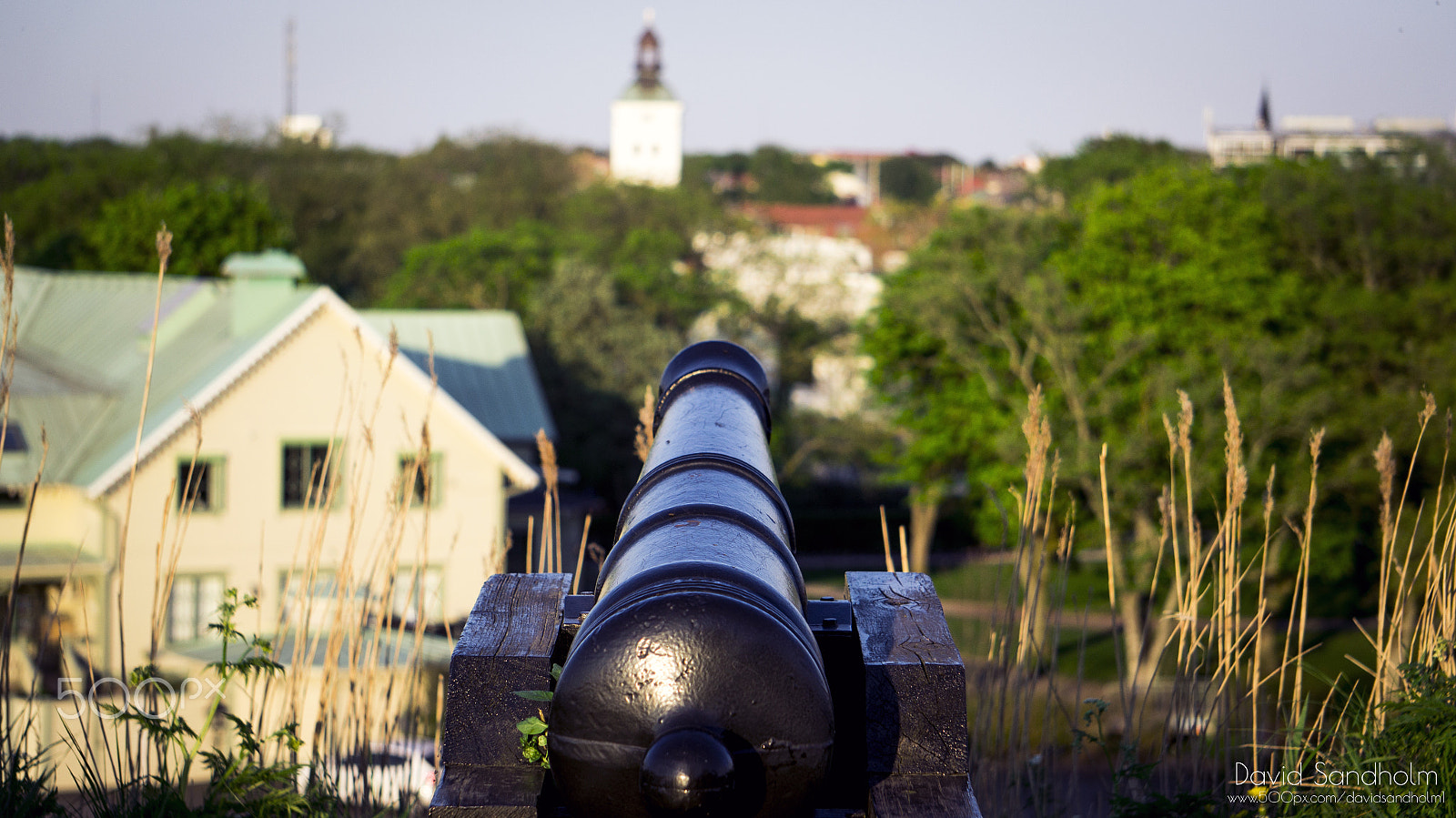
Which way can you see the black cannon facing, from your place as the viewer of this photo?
facing away from the viewer

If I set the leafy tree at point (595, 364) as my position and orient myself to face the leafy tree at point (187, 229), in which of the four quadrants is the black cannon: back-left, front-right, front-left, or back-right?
back-left

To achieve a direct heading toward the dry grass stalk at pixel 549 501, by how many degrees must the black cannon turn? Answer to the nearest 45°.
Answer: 0° — it already faces it
